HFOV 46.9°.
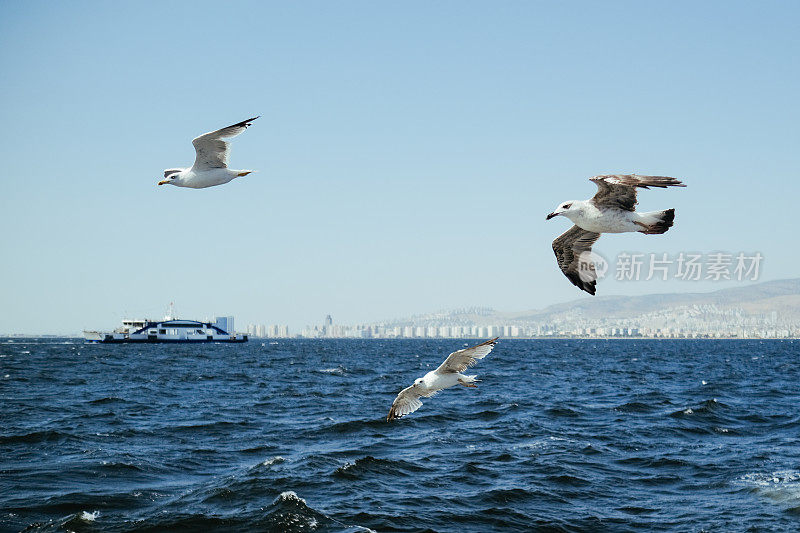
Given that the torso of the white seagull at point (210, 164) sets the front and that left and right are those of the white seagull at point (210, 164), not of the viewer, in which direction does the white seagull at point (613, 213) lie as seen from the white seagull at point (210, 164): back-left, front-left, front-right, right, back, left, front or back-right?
back-left

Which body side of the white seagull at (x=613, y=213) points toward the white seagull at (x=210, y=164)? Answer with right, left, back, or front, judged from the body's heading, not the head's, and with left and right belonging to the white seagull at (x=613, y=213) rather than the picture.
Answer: front

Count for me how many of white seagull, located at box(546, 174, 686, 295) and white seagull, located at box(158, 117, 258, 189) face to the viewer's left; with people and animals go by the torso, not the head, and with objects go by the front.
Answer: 2

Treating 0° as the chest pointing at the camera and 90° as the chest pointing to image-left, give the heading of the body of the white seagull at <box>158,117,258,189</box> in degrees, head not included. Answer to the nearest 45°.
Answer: approximately 90°

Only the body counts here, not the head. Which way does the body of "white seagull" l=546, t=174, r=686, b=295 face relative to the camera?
to the viewer's left
